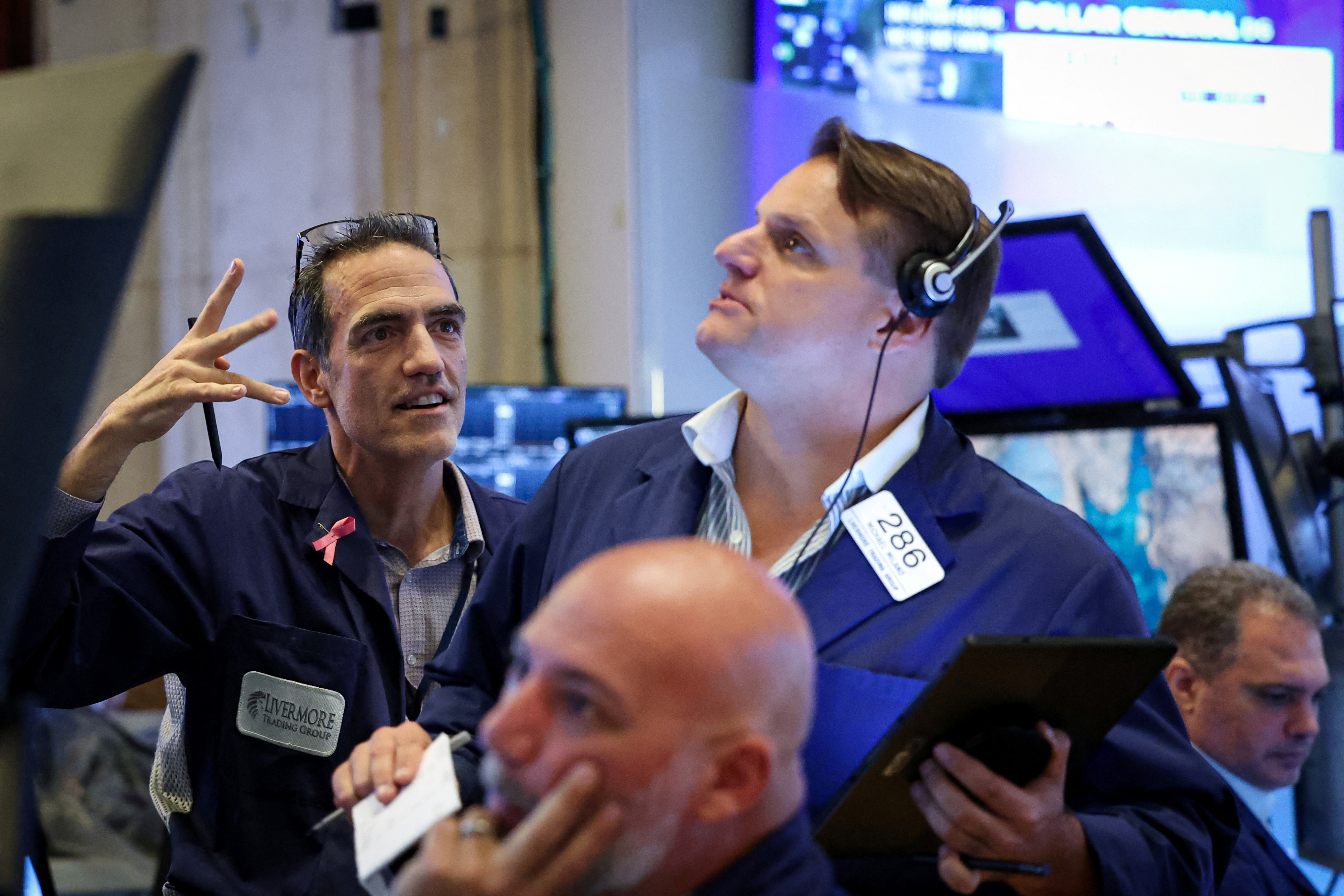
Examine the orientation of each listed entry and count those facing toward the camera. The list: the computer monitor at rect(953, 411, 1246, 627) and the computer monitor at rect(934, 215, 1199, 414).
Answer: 2
